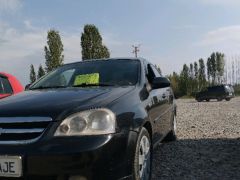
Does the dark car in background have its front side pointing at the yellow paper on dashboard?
no

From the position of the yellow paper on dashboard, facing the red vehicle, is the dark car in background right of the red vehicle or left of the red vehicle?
right

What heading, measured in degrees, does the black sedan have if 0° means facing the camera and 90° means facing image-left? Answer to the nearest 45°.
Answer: approximately 45°

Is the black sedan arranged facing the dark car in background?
no

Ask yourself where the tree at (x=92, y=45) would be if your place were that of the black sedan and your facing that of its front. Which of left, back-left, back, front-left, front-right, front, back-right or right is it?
back-right

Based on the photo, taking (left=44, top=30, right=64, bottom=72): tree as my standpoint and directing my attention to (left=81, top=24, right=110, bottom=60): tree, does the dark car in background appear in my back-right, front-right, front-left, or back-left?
front-right

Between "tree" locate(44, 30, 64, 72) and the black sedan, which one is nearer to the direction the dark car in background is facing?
the tree

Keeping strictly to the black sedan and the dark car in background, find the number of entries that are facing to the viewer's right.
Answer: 0

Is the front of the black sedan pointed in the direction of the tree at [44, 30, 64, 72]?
no
